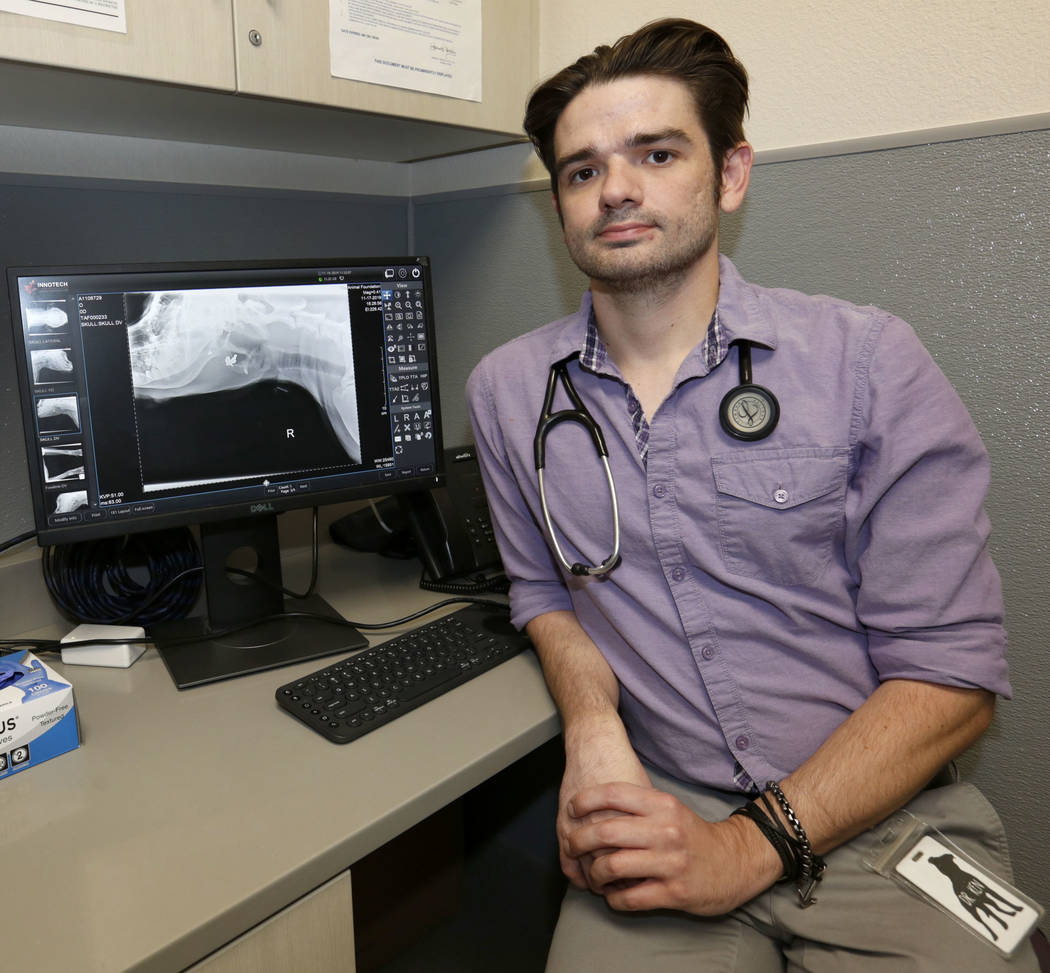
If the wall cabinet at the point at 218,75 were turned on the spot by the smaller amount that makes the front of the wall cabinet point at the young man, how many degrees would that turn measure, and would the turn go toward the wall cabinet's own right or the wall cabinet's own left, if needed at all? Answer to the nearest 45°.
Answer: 0° — it already faces them

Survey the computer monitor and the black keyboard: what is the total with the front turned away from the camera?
0

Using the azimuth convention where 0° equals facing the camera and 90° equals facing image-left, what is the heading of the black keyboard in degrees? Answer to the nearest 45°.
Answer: approximately 315°

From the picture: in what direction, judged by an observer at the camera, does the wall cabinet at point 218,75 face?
facing the viewer and to the right of the viewer

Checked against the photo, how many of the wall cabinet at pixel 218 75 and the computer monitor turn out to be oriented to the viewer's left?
0

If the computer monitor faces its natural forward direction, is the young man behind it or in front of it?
in front
